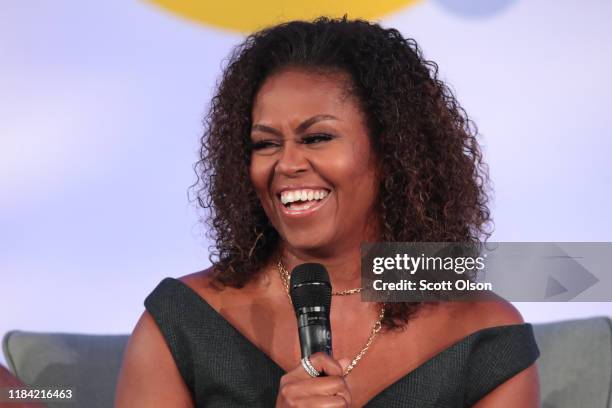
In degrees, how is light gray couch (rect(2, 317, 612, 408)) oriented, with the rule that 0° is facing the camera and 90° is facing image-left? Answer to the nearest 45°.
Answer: approximately 0°

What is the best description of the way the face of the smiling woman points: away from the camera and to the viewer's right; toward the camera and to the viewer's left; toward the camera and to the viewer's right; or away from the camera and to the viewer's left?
toward the camera and to the viewer's left
